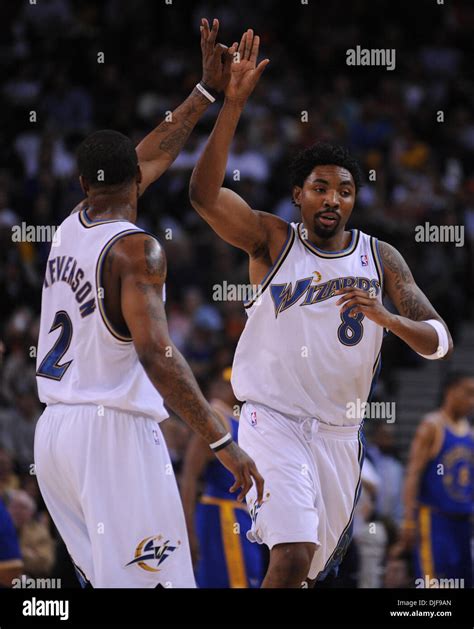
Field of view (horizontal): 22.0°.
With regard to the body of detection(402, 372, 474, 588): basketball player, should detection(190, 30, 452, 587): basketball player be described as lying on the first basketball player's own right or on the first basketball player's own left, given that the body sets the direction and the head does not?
on the first basketball player's own right

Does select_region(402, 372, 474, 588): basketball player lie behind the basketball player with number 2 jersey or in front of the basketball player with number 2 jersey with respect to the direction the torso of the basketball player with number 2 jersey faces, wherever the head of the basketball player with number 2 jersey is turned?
in front

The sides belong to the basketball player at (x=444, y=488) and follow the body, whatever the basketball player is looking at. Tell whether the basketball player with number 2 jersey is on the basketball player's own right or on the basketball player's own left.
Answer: on the basketball player's own right

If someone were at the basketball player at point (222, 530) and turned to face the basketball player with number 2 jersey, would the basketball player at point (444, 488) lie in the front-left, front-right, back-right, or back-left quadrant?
back-left

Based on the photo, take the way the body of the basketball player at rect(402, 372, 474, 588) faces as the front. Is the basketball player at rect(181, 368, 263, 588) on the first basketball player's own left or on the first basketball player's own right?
on the first basketball player's own right

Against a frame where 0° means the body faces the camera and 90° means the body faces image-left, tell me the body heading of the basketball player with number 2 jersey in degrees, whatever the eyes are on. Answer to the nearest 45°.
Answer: approximately 225°

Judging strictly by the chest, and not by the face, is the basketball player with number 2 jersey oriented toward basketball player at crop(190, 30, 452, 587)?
yes

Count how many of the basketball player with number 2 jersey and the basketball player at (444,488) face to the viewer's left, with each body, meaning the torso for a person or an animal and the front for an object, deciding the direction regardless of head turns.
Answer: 0
